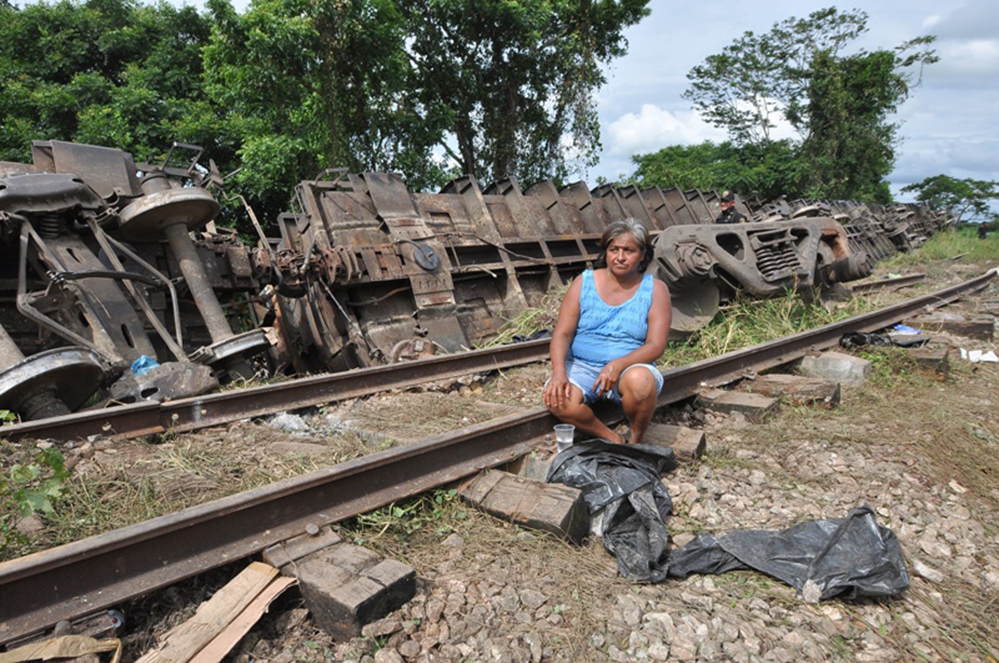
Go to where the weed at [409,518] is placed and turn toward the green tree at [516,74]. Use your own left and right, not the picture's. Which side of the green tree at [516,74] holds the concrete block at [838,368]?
right

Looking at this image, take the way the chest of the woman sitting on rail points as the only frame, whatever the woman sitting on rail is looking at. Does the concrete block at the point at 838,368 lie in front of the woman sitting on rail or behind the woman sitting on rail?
behind

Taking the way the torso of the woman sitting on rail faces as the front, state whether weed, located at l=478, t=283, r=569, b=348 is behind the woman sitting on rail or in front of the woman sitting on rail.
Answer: behind

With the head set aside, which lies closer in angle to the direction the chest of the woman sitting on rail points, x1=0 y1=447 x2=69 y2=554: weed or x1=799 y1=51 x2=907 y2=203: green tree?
the weed

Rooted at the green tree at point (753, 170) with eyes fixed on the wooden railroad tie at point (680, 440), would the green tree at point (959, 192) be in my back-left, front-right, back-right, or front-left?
back-left

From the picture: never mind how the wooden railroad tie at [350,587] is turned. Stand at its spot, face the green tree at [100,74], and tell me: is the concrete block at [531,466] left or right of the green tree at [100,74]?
right

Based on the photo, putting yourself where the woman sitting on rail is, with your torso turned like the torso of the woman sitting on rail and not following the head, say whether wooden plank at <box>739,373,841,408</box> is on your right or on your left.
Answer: on your left

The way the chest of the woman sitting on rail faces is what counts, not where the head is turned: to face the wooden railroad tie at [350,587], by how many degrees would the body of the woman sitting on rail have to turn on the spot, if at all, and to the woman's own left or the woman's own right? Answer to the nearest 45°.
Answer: approximately 45° to the woman's own right

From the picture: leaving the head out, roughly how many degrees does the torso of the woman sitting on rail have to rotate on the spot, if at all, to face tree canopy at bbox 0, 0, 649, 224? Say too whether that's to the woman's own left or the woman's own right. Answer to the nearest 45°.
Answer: approximately 180°

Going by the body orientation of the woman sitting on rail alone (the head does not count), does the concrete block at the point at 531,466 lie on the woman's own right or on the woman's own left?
on the woman's own right

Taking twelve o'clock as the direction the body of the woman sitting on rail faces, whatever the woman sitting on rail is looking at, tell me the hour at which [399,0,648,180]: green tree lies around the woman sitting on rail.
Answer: The green tree is roughly at 6 o'clock from the woman sitting on rail.

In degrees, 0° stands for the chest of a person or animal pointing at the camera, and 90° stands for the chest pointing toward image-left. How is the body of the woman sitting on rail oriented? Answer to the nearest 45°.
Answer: approximately 0°

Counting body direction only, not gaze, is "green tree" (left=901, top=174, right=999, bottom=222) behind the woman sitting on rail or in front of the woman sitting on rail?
behind
